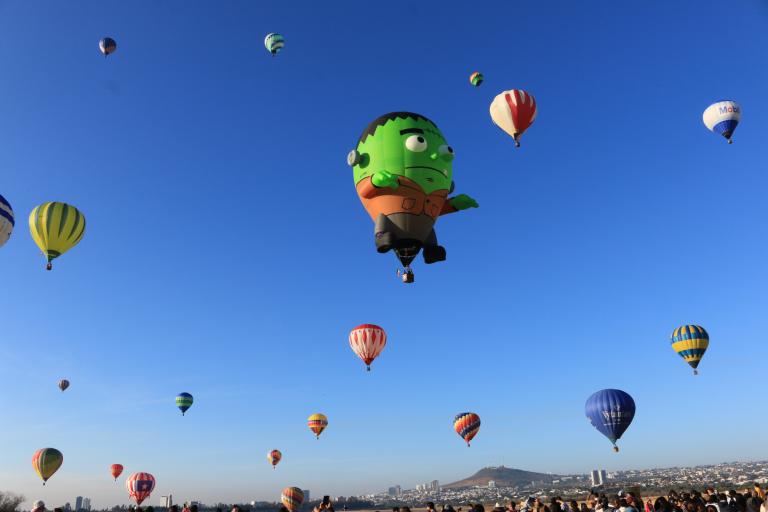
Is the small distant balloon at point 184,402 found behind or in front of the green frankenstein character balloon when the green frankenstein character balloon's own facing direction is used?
behind

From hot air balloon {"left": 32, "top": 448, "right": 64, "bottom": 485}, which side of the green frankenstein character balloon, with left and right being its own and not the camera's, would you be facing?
back

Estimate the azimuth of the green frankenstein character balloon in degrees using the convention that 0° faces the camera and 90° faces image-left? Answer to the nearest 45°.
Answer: approximately 315°

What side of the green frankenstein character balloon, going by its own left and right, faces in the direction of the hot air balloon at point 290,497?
back

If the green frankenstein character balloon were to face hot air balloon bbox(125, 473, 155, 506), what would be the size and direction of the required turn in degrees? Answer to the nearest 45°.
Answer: approximately 180°

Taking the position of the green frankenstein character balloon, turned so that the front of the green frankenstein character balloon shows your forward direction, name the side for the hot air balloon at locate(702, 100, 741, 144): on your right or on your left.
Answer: on your left

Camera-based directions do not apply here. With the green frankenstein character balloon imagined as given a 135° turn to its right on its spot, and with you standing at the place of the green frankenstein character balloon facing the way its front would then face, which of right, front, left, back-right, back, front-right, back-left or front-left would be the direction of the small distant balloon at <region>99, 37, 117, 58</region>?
front-right

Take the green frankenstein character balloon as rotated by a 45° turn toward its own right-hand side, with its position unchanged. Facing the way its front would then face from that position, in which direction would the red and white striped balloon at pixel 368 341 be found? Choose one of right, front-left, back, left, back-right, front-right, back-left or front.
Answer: back

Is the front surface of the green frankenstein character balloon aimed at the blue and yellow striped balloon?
no

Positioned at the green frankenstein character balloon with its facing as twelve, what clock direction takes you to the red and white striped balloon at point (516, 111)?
The red and white striped balloon is roughly at 9 o'clock from the green frankenstein character balloon.

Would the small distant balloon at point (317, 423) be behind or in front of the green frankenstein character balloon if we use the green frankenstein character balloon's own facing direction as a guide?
behind
